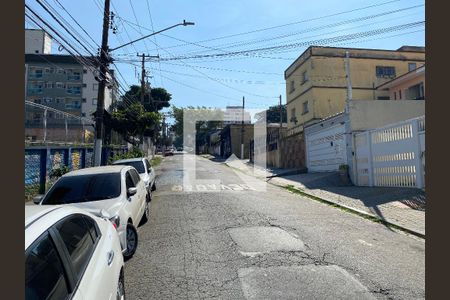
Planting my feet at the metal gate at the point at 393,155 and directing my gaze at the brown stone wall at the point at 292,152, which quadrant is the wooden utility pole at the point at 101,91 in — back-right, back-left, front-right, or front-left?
front-left

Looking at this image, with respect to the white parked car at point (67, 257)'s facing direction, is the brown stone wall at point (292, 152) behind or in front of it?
behind

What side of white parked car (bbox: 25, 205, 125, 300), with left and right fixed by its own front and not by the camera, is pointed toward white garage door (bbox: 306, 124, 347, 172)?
back

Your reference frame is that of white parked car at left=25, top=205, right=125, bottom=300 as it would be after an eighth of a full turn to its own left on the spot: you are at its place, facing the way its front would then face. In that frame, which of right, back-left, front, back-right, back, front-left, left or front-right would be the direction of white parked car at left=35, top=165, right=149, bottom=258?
back

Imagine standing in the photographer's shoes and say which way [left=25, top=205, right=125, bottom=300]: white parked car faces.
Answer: facing the viewer and to the left of the viewer

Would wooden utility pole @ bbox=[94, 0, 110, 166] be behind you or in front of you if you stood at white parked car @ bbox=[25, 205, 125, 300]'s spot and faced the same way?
behind
